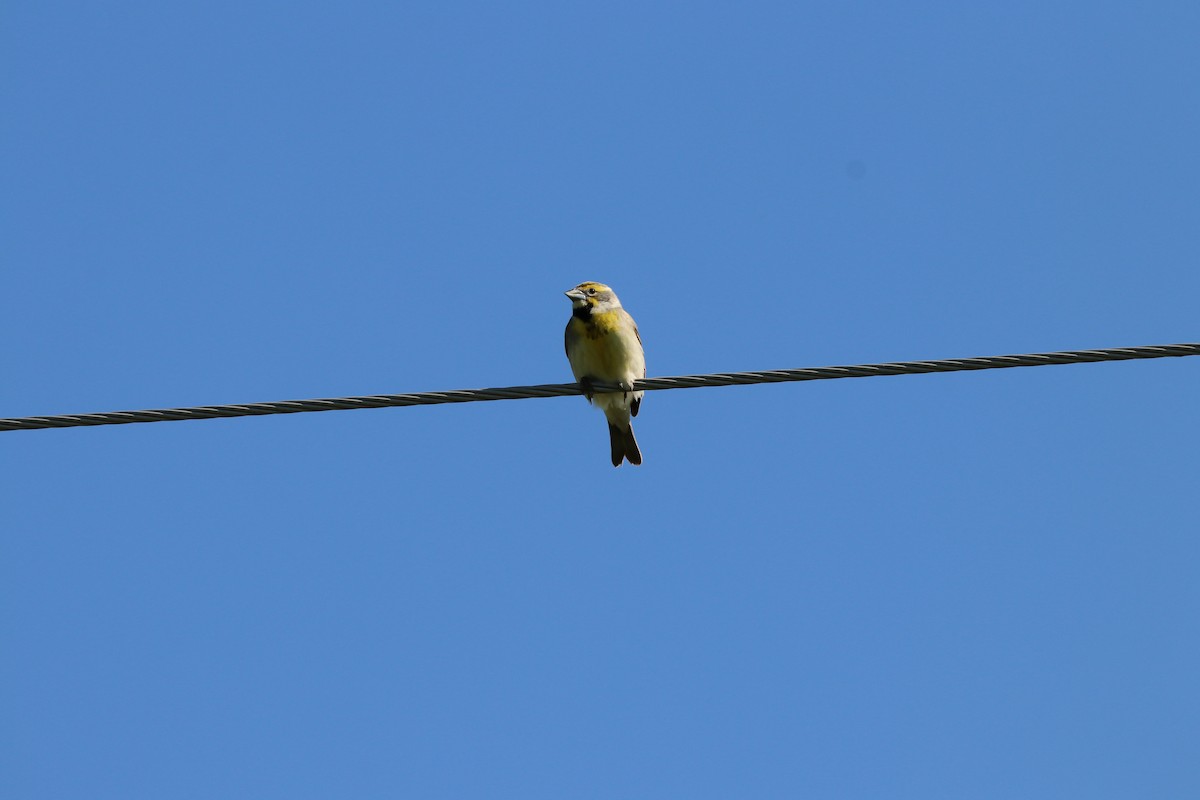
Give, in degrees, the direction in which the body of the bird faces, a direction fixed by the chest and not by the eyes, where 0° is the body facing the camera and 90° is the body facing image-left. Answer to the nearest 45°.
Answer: approximately 45°
